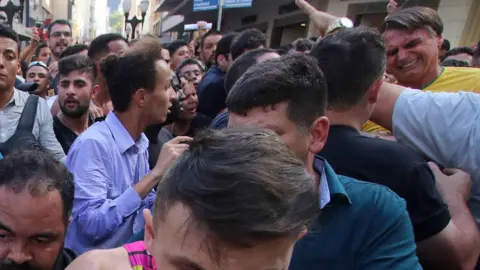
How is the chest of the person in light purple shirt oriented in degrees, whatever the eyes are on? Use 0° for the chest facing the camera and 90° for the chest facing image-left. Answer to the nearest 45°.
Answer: approximately 270°

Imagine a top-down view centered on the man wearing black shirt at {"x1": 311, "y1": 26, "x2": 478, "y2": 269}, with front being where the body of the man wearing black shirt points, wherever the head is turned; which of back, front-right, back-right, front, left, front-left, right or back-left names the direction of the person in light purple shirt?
left

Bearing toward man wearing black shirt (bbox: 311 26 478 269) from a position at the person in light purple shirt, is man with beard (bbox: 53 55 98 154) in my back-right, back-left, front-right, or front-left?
back-left

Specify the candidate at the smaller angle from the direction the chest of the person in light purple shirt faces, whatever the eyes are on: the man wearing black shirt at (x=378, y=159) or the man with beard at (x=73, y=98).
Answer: the man wearing black shirt

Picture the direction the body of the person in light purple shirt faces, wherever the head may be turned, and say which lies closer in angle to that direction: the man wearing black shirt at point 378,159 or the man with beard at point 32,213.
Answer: the man wearing black shirt

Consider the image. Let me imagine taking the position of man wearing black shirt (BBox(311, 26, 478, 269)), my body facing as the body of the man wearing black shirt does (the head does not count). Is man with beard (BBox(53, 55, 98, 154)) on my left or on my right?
on my left

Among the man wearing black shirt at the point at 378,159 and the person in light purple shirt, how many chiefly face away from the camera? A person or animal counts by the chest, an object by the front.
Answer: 1

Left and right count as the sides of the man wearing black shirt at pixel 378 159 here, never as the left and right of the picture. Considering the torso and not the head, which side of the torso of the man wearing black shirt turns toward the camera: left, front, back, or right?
back

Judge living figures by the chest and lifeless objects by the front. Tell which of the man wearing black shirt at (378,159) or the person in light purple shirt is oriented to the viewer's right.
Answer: the person in light purple shirt

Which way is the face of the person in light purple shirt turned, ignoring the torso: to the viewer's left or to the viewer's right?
to the viewer's right

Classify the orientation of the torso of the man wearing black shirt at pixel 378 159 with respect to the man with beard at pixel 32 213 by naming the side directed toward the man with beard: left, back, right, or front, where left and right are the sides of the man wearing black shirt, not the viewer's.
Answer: left
